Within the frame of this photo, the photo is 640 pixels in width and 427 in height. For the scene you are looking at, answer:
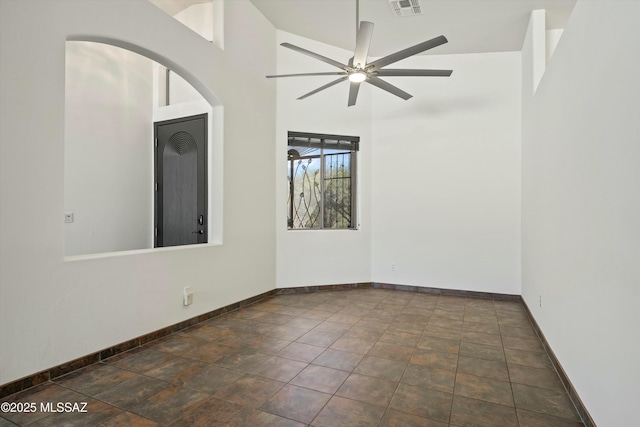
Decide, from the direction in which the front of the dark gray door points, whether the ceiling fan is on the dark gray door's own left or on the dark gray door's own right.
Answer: on the dark gray door's own left

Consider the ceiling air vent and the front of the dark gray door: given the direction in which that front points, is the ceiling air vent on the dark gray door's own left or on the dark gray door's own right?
on the dark gray door's own left

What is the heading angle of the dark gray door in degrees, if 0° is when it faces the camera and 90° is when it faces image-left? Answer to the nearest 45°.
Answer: approximately 45°
